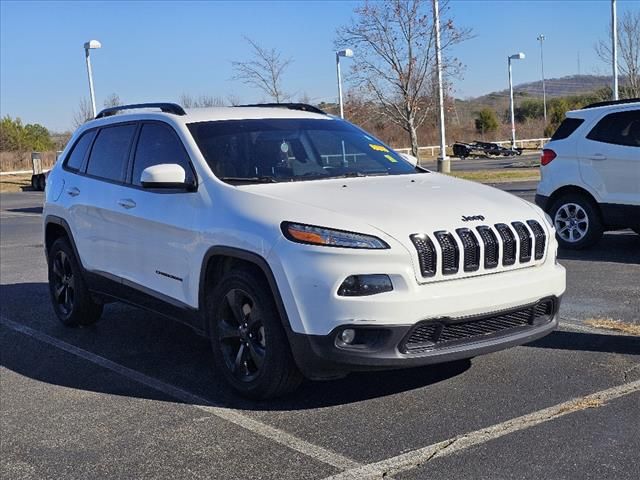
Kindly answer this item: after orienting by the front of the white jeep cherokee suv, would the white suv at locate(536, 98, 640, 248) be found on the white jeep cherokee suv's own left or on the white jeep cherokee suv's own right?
on the white jeep cherokee suv's own left

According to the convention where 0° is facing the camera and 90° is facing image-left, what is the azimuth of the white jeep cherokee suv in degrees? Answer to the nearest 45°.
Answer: approximately 315°
